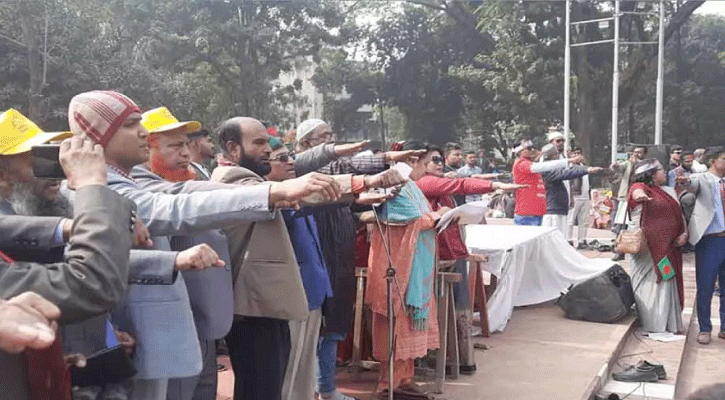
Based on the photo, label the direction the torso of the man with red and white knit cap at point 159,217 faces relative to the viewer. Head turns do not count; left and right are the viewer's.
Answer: facing to the right of the viewer

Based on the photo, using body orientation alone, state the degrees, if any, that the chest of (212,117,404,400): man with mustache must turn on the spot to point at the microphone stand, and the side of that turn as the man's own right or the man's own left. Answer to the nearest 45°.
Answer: approximately 45° to the man's own left

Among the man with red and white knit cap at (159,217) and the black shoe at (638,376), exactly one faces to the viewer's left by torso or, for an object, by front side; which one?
the black shoe

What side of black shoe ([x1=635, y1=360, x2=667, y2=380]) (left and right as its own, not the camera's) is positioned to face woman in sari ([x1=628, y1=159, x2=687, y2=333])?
right

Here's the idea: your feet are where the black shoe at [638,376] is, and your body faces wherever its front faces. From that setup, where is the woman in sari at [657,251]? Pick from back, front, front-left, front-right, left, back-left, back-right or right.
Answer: right

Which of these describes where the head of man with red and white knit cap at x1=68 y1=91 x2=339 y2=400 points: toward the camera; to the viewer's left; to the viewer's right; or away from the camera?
to the viewer's right

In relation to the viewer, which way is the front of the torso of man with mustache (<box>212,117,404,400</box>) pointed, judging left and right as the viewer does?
facing to the right of the viewer

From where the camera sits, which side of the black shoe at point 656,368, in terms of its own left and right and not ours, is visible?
left

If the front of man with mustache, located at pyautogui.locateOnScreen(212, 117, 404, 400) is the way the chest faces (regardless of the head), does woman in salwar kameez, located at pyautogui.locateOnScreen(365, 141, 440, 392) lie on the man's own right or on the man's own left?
on the man's own left

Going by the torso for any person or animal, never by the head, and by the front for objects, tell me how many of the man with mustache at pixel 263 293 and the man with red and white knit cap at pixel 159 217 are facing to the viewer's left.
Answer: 0

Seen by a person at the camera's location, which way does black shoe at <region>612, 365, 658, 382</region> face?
facing to the left of the viewer

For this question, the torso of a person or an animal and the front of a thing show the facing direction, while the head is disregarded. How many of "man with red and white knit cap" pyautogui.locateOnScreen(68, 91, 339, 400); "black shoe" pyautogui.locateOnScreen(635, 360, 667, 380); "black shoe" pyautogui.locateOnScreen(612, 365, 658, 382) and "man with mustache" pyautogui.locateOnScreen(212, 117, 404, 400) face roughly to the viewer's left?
2

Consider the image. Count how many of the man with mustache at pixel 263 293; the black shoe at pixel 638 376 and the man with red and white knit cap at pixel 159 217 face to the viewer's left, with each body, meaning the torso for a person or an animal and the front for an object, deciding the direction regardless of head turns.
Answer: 1
